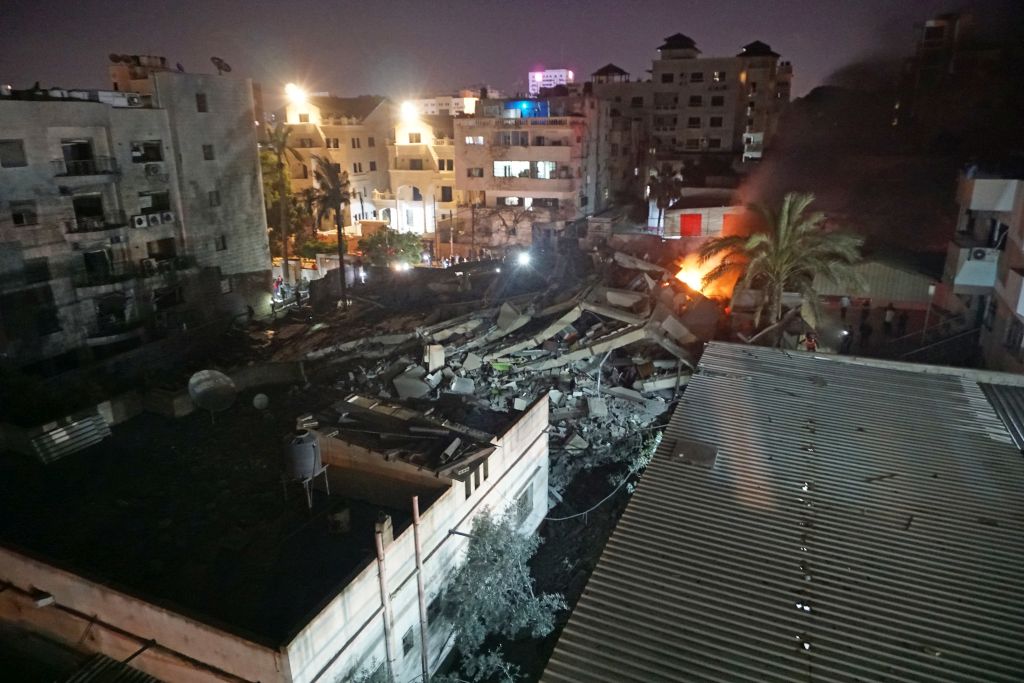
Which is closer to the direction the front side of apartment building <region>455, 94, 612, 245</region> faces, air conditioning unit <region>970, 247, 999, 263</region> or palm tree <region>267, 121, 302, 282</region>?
the air conditioning unit

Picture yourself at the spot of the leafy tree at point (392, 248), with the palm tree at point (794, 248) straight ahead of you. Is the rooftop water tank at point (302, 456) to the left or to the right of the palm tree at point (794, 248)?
right

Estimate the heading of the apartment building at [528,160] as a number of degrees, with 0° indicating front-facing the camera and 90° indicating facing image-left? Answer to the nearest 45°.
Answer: approximately 0°

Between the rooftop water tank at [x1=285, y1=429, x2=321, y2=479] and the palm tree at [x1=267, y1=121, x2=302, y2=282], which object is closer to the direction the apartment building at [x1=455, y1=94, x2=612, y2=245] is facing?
the rooftop water tank

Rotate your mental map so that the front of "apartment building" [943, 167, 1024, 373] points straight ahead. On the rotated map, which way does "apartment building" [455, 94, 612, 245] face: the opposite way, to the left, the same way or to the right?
to the left

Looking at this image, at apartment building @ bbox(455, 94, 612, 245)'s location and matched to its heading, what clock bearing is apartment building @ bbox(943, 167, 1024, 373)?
apartment building @ bbox(943, 167, 1024, 373) is roughly at 11 o'clock from apartment building @ bbox(455, 94, 612, 245).

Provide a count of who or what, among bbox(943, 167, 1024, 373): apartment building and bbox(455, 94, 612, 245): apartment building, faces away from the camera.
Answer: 0

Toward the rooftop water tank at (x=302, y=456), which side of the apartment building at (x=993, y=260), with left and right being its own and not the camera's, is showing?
front

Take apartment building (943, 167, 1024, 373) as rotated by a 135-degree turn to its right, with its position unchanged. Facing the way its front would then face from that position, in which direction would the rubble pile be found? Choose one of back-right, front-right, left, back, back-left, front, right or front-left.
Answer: back-left

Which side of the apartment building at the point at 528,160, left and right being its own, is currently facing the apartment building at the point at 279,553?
front

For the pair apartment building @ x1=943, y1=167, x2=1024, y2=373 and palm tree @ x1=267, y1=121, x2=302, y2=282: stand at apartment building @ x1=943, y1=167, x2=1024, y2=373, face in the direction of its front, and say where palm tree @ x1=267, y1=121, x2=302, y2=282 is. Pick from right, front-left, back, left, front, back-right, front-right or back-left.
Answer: front-right

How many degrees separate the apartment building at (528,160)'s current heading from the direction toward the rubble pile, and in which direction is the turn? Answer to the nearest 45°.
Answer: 0° — it already faces it

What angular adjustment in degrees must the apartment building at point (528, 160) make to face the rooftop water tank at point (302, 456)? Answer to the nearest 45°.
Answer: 0° — it already faces it

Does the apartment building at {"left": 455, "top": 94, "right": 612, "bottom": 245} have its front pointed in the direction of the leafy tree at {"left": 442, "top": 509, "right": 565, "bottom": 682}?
yes

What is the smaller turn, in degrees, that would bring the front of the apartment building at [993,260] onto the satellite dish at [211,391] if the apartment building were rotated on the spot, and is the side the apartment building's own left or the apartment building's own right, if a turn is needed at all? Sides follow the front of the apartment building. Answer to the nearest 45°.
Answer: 0° — it already faces it

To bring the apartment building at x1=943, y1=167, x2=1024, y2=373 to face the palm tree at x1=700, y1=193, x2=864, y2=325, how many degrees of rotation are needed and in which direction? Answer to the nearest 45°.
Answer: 0° — it already faces it

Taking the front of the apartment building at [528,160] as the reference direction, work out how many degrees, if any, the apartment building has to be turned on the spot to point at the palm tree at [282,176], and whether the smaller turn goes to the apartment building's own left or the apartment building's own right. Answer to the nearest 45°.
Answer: approximately 90° to the apartment building's own right
